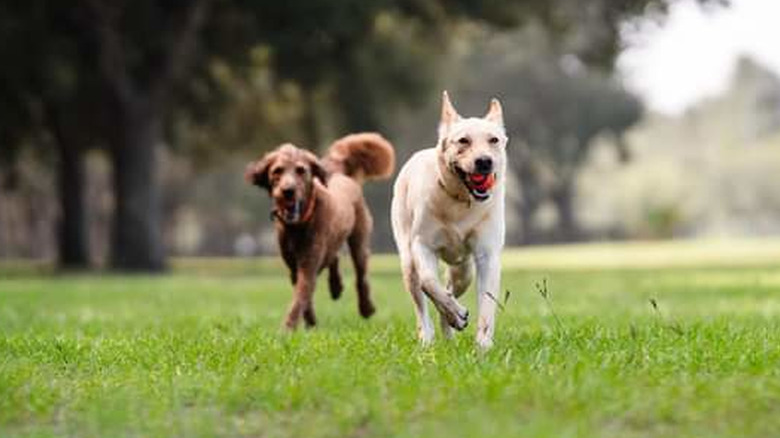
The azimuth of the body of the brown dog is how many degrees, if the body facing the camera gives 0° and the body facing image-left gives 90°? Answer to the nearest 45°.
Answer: approximately 45°
